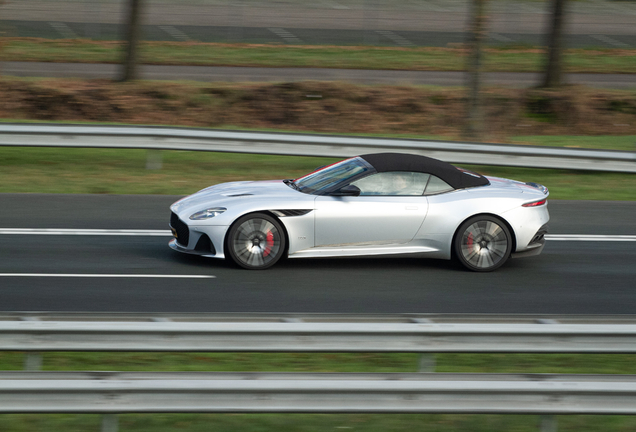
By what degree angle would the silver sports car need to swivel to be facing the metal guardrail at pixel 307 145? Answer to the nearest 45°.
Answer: approximately 90° to its right

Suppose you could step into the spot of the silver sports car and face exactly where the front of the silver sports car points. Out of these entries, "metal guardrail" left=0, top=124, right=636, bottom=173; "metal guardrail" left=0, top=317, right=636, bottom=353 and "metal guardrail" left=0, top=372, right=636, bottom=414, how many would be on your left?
2

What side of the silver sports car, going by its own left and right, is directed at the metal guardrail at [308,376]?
left

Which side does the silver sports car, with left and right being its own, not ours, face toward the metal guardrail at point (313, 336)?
left

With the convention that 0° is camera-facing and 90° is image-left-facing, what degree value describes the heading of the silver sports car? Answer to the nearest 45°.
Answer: approximately 90°

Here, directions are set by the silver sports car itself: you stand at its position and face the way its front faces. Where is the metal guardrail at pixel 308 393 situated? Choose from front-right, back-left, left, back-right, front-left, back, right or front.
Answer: left

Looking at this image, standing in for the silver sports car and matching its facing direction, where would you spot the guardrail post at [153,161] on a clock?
The guardrail post is roughly at 2 o'clock from the silver sports car.
